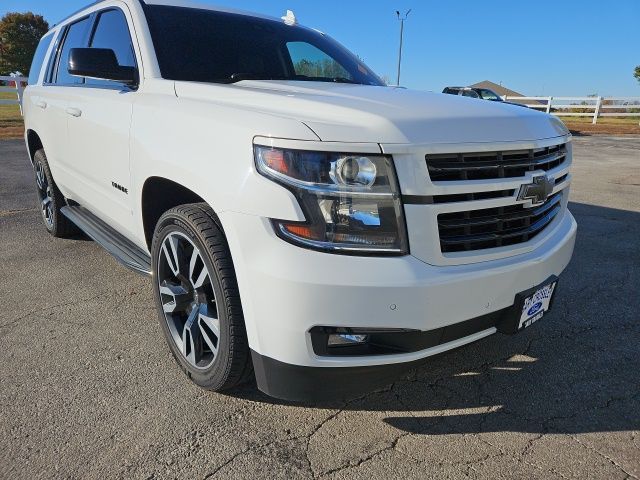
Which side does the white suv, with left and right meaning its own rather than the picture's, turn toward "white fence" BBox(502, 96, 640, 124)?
left
